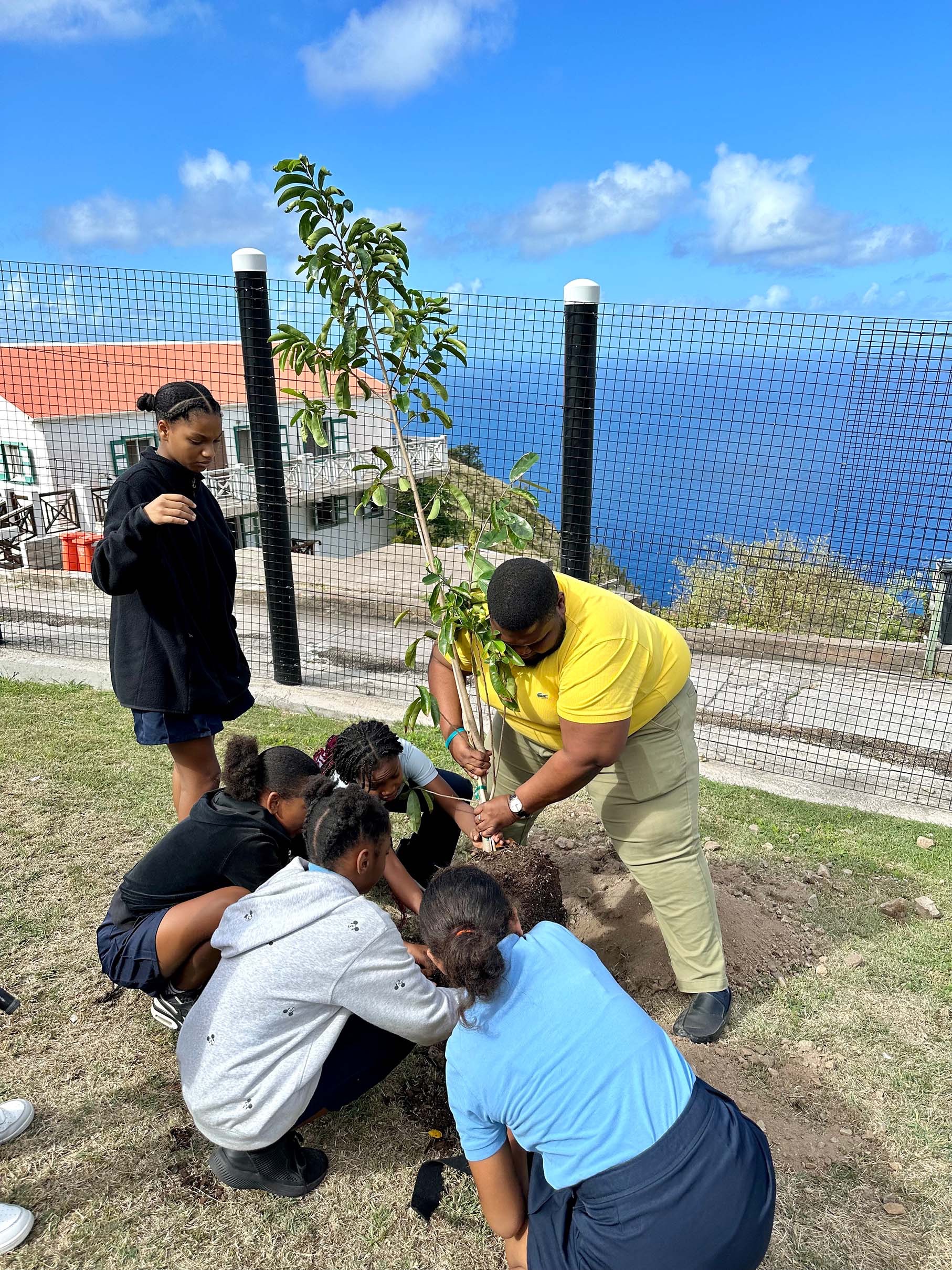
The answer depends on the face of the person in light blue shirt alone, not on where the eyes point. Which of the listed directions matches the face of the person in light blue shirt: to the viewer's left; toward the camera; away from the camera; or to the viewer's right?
away from the camera

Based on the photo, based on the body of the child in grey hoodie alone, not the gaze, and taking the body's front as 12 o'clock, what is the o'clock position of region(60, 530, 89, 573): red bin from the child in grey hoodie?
The red bin is roughly at 10 o'clock from the child in grey hoodie.

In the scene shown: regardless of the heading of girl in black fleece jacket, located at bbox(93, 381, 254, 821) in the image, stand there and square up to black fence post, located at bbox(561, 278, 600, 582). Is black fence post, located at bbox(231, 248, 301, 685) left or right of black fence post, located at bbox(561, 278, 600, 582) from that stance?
left

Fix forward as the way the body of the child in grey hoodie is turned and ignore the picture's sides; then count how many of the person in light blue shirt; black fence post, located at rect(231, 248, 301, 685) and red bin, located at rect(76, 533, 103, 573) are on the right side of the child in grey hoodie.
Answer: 1

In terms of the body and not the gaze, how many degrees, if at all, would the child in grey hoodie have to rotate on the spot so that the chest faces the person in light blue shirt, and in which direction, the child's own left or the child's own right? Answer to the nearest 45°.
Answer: approximately 90° to the child's own right

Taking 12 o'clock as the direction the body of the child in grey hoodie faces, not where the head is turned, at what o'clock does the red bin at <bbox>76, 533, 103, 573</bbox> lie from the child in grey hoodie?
The red bin is roughly at 10 o'clock from the child in grey hoodie.

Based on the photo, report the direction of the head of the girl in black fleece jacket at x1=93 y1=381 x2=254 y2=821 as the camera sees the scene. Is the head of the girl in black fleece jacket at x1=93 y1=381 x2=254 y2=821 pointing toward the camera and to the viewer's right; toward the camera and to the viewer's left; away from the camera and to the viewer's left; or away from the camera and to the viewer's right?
toward the camera and to the viewer's right

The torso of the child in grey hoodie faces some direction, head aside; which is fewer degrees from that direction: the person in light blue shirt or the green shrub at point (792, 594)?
the green shrub

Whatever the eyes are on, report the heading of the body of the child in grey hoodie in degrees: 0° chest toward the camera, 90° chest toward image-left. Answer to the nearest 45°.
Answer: approximately 225°

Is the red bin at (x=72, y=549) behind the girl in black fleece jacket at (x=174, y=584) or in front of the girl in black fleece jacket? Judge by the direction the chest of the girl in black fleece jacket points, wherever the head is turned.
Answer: behind
